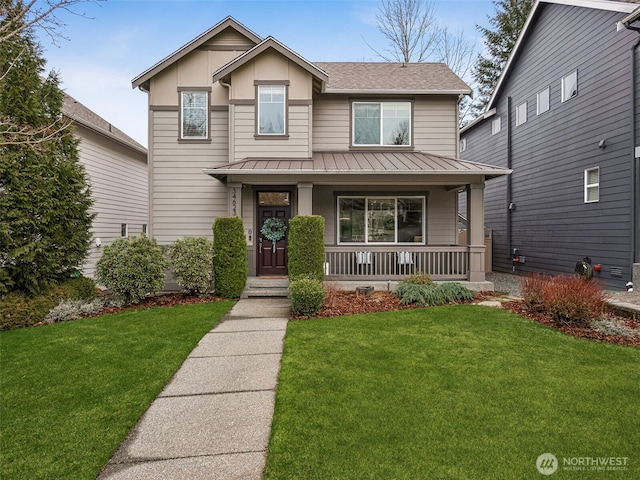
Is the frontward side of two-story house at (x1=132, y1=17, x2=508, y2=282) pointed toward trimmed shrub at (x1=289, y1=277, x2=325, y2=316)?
yes

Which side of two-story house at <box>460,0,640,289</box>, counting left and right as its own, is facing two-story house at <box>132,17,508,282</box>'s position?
right

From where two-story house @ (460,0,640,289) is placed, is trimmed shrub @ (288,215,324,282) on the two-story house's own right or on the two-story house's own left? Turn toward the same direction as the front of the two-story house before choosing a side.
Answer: on the two-story house's own right

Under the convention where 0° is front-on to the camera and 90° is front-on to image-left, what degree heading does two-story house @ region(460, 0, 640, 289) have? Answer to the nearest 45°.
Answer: approximately 315°

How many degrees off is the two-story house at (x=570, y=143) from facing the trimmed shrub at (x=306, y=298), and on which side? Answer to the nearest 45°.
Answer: approximately 90° to its right

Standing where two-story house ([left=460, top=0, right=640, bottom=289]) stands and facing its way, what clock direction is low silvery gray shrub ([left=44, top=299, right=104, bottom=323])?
The low silvery gray shrub is roughly at 3 o'clock from the two-story house.

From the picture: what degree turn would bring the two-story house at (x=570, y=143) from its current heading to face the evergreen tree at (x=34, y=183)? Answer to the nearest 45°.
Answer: approximately 90° to its right

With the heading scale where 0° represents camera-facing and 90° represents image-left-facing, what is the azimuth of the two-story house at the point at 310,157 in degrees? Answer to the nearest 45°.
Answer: approximately 0°

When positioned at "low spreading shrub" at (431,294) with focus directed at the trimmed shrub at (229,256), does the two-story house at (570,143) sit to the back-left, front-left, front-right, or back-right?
back-right

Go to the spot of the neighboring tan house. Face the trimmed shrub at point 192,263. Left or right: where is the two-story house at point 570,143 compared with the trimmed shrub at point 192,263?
left

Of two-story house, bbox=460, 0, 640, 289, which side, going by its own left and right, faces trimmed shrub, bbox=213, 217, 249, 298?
right

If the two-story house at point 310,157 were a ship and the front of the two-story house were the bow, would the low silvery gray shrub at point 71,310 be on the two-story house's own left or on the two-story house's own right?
on the two-story house's own right

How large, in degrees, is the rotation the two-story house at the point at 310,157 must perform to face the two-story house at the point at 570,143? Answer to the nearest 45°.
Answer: approximately 90° to its left
